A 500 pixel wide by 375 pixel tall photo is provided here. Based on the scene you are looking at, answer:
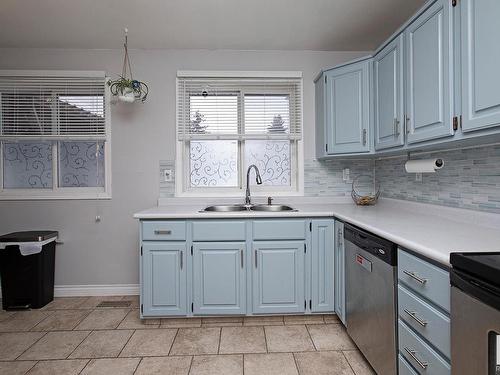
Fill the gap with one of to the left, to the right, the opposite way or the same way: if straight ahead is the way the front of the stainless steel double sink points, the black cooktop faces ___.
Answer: to the right

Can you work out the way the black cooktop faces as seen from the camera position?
facing the viewer and to the left of the viewer

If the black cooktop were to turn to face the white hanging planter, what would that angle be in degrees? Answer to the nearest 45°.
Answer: approximately 45° to its right

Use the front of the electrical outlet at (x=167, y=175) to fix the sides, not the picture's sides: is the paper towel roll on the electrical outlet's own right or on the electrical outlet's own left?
on the electrical outlet's own left

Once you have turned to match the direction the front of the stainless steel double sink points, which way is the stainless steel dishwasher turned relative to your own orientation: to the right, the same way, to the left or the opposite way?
to the right

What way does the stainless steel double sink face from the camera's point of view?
toward the camera

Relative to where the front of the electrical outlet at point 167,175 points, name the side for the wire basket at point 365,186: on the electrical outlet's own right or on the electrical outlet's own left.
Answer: on the electrical outlet's own left

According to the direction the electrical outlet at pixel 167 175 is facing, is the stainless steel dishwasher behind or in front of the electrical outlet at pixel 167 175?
in front

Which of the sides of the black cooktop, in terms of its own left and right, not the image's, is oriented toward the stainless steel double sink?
right

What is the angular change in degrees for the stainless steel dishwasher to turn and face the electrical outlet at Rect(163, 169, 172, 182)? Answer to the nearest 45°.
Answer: approximately 45° to its right

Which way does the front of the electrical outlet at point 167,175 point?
toward the camera

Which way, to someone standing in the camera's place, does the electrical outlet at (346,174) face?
facing the viewer

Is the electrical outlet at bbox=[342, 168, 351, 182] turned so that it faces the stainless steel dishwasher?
yes

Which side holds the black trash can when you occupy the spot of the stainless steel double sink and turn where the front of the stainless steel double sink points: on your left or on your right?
on your right

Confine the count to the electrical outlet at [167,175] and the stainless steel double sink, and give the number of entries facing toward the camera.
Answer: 2
